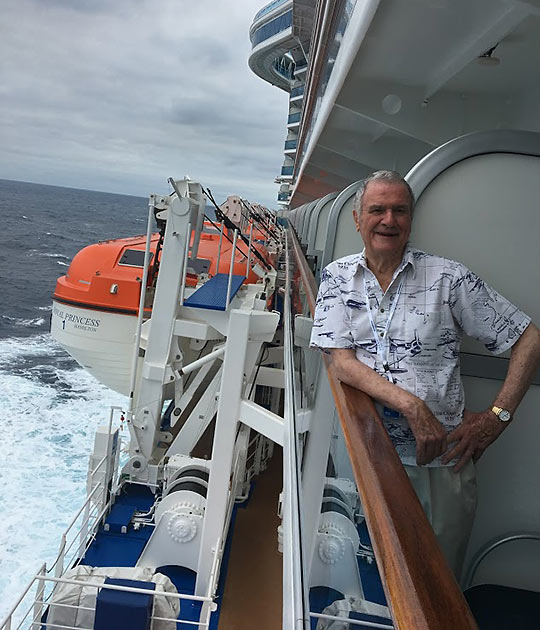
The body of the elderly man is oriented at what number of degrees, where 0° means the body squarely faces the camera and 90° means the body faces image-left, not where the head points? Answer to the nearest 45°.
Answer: approximately 0°

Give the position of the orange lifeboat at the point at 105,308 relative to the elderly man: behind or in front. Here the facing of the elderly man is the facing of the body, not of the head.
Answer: behind
